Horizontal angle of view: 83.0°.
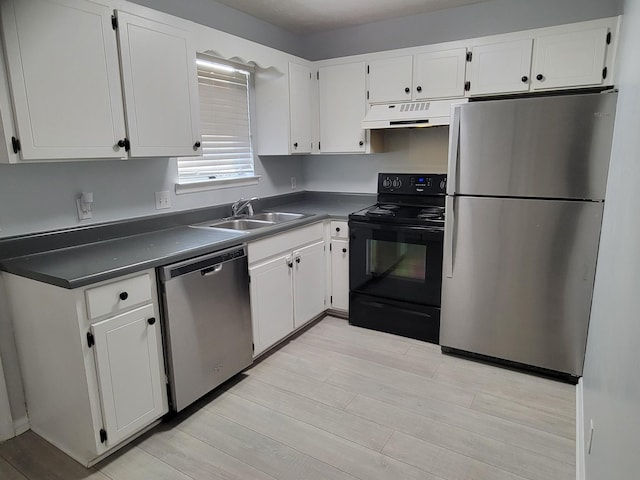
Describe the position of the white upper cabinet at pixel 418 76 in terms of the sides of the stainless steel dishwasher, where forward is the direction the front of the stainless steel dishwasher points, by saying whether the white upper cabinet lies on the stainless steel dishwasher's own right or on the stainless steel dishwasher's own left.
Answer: on the stainless steel dishwasher's own left

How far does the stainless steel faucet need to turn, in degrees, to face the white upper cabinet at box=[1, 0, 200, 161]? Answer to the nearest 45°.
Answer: approximately 90° to its right

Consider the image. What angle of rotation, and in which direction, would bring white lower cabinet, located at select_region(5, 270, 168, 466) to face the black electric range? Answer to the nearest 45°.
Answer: approximately 45° to its left

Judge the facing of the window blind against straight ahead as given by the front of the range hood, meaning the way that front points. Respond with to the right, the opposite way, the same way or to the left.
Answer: to the left

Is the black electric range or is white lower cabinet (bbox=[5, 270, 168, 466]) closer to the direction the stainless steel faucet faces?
the black electric range

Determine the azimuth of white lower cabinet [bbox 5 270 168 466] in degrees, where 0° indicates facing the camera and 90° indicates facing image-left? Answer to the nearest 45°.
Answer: approximately 315°

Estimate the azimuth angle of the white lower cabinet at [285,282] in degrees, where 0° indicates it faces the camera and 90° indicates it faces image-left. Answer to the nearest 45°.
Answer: approximately 315°

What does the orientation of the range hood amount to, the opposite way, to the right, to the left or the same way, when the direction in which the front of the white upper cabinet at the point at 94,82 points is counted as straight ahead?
to the right

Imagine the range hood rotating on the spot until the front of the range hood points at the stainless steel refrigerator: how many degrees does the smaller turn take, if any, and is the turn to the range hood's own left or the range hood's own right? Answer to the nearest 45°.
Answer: approximately 45° to the range hood's own left

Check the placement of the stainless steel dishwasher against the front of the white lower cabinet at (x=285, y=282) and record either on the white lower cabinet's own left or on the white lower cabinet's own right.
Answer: on the white lower cabinet's own right

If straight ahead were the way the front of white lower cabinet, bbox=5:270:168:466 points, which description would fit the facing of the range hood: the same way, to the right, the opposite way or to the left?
to the right
